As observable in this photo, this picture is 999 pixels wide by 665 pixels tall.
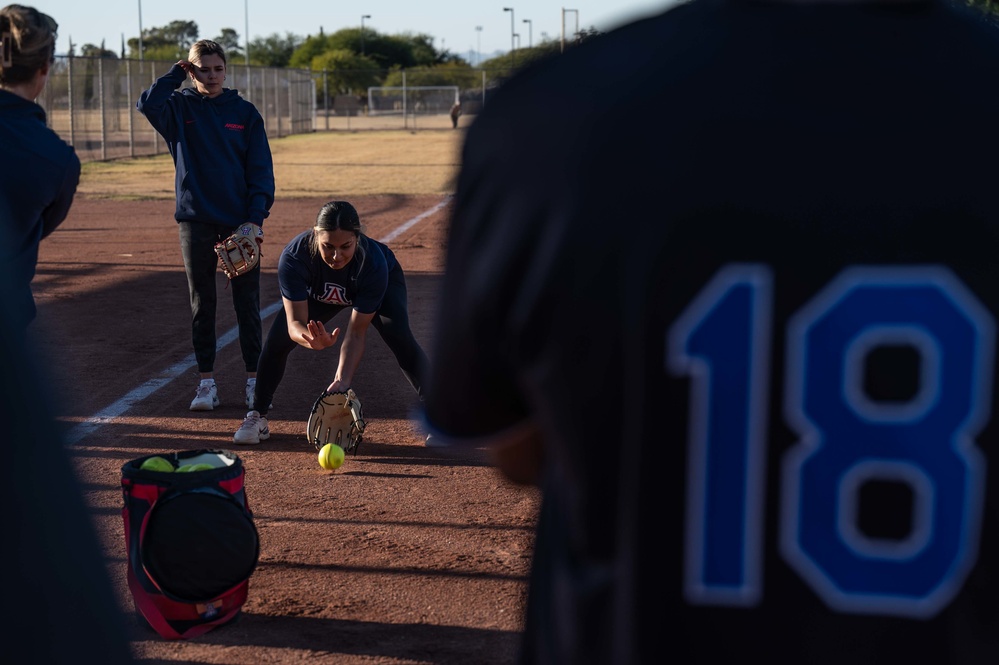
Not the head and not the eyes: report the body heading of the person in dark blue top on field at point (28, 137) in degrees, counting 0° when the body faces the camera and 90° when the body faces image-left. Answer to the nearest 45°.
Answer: approximately 225°

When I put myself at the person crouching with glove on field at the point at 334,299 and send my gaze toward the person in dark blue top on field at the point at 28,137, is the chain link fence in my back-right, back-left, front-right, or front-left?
back-right

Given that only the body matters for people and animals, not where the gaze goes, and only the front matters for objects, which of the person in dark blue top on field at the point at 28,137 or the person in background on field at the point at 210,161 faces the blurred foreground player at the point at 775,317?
the person in background on field at the point at 210,161

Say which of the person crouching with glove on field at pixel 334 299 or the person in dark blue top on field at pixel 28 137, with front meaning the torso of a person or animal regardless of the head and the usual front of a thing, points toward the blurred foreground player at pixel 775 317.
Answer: the person crouching with glove on field at pixel 334 299

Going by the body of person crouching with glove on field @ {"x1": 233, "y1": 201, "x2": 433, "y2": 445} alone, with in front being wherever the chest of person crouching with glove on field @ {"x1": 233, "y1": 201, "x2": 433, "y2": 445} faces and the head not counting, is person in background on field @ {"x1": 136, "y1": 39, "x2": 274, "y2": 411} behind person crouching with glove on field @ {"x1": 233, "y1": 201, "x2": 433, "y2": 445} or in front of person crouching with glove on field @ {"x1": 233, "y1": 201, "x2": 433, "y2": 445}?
behind

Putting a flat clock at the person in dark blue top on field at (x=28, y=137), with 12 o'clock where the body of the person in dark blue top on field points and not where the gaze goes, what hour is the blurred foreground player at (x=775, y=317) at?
The blurred foreground player is roughly at 4 o'clock from the person in dark blue top on field.

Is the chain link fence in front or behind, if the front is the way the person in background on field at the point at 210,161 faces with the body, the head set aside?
behind

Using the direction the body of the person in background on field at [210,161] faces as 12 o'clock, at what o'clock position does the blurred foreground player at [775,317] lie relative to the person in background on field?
The blurred foreground player is roughly at 12 o'clock from the person in background on field.

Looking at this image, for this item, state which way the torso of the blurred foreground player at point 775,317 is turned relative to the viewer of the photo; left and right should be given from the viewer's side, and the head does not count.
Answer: facing away from the viewer
